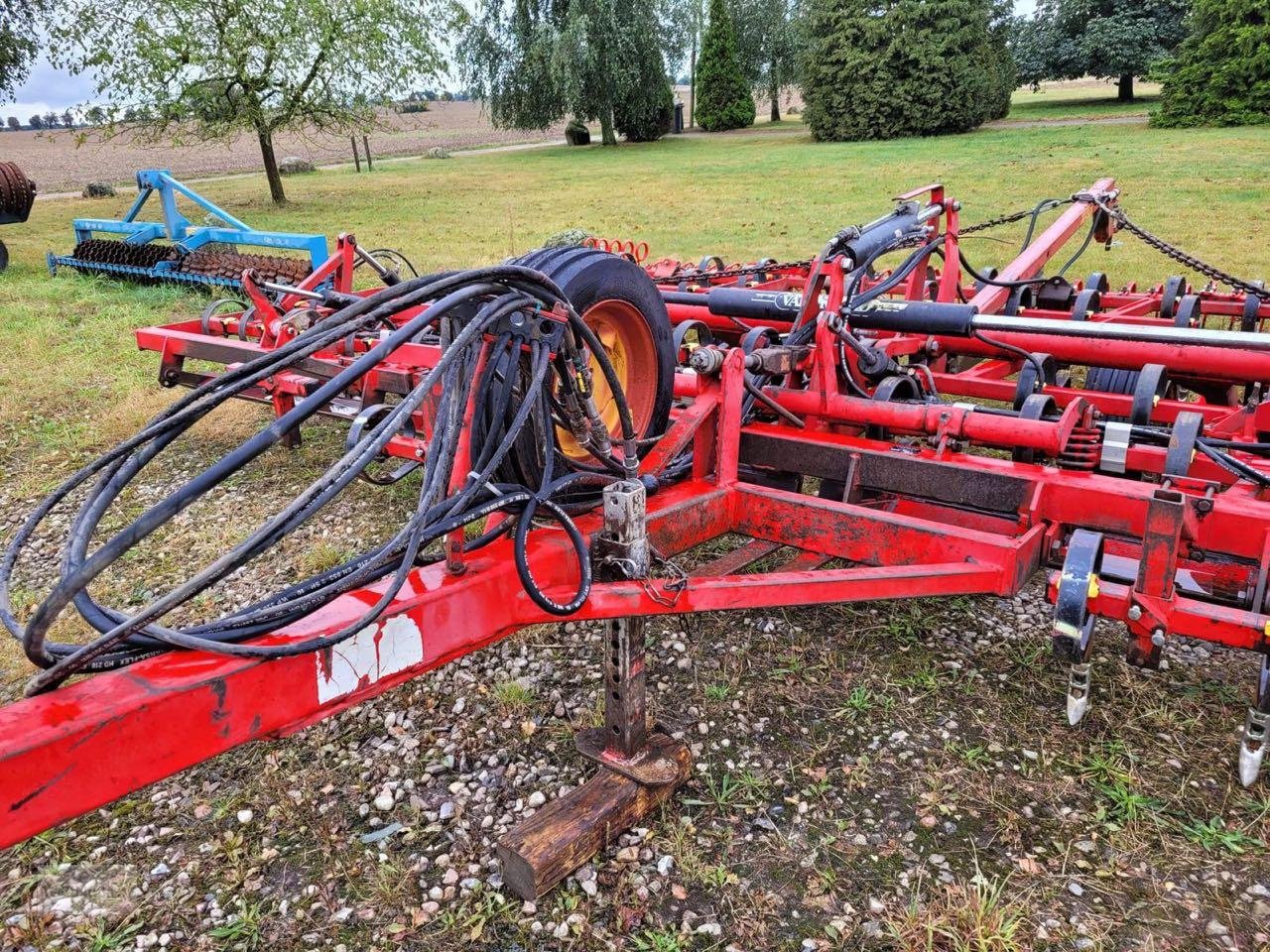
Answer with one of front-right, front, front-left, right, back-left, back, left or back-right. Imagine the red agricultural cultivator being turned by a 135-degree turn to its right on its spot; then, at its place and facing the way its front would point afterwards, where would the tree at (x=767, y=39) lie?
front

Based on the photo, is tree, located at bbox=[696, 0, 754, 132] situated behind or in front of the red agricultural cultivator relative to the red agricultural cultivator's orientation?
behind

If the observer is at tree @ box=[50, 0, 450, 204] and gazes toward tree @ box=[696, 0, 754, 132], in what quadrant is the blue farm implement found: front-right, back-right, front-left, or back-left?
back-right

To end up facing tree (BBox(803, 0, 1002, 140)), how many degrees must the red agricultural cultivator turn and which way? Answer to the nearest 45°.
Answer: approximately 135° to its right

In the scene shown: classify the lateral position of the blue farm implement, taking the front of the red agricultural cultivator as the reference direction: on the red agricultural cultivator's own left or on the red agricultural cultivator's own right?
on the red agricultural cultivator's own right

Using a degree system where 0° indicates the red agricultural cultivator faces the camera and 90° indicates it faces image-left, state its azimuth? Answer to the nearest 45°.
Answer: approximately 45°

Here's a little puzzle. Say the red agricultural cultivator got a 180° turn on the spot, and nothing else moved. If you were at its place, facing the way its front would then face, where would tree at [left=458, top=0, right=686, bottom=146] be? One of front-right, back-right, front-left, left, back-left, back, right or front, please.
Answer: front-left

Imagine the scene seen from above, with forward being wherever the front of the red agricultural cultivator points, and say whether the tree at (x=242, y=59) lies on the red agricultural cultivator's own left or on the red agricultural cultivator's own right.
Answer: on the red agricultural cultivator's own right

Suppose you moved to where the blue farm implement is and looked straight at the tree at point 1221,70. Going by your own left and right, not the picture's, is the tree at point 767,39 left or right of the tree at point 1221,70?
left

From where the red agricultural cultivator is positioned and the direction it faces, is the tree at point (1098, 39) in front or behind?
behind
